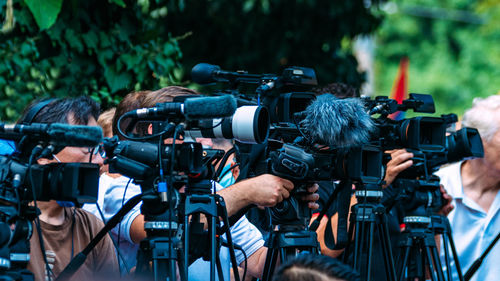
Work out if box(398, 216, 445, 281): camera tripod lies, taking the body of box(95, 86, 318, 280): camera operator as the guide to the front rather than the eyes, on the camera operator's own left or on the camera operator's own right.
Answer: on the camera operator's own left

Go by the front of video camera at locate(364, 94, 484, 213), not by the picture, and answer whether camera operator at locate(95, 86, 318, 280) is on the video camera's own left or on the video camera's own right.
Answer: on the video camera's own right

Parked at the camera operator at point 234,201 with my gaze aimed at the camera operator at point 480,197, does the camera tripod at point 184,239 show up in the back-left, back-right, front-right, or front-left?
back-right

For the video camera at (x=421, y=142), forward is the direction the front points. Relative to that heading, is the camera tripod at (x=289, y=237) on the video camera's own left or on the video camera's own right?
on the video camera's own right
